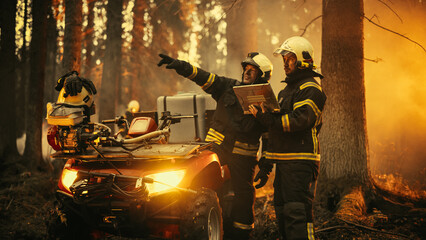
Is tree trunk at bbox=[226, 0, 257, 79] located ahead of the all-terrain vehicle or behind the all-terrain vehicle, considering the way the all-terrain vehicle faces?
behind

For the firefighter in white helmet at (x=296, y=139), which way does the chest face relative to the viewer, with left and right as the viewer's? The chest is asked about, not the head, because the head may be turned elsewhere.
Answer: facing to the left of the viewer

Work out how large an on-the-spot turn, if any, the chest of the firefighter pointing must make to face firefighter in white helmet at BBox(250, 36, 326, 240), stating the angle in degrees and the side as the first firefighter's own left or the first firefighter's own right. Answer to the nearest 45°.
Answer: approximately 90° to the first firefighter's own left

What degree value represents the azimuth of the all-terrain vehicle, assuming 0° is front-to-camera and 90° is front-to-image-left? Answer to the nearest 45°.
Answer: approximately 45°

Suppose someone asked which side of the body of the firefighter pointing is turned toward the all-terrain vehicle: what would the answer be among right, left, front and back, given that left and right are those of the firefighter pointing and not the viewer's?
front

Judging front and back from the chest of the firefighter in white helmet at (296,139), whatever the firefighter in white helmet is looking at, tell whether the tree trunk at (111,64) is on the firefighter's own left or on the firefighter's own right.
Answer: on the firefighter's own right

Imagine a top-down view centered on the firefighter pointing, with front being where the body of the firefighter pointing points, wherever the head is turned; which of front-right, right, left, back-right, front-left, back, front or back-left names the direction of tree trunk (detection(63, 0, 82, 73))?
right

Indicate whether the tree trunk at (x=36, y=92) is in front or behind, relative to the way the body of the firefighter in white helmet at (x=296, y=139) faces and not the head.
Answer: in front

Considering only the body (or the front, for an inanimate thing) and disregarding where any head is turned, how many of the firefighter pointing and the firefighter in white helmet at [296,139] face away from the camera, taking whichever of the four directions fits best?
0

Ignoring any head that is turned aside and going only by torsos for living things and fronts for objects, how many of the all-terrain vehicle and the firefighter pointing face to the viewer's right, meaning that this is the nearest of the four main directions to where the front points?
0

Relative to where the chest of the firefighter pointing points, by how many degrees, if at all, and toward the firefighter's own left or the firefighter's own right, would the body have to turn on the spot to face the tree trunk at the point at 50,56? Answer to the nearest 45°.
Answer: approximately 90° to the firefighter's own right

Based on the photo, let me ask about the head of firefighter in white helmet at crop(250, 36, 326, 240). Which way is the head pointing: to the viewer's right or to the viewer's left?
to the viewer's left

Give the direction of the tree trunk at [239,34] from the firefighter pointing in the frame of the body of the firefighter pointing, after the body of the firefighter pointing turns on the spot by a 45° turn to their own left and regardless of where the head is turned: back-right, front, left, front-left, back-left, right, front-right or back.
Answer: back
